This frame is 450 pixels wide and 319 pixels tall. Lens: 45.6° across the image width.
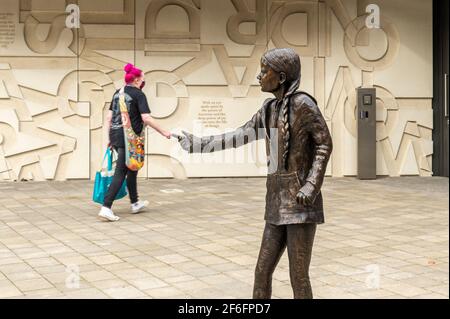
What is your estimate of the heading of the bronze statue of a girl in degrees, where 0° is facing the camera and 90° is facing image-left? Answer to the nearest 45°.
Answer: approximately 45°

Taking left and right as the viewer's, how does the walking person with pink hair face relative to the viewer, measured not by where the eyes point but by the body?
facing away from the viewer and to the right of the viewer

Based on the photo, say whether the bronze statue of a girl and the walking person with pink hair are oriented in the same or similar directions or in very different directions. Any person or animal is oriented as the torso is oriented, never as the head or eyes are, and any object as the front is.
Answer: very different directions

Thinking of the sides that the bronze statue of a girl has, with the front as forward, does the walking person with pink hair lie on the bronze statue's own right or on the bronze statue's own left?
on the bronze statue's own right

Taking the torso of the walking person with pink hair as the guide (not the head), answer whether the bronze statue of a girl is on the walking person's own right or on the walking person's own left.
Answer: on the walking person's own right
